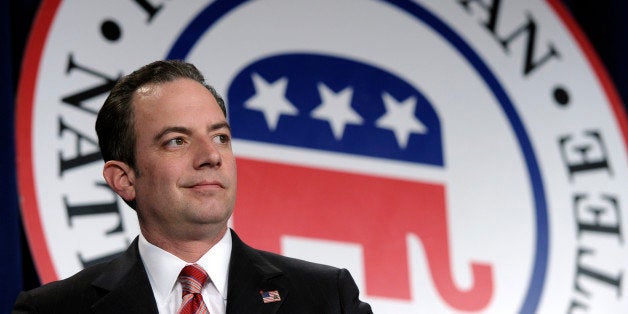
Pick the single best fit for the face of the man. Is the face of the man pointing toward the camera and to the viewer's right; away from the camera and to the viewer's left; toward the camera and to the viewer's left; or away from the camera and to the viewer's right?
toward the camera and to the viewer's right

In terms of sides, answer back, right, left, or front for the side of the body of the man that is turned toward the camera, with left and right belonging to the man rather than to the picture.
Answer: front
